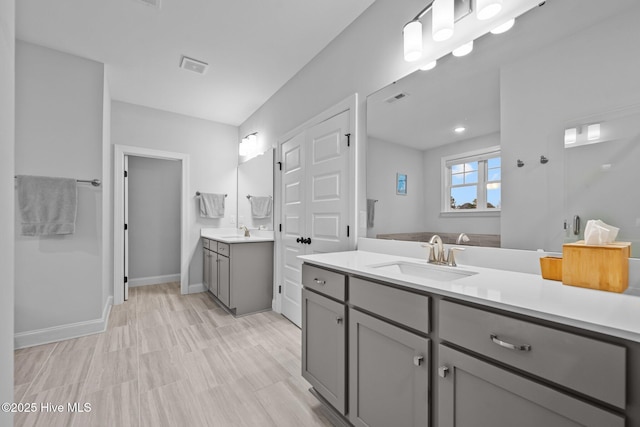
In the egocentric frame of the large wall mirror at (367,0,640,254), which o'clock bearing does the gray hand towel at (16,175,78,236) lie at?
The gray hand towel is roughly at 1 o'clock from the large wall mirror.

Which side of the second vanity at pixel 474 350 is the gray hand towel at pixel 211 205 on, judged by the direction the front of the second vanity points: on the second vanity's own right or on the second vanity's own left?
on the second vanity's own right

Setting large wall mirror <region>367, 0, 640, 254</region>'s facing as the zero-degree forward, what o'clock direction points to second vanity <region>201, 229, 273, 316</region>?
The second vanity is roughly at 2 o'clock from the large wall mirror.

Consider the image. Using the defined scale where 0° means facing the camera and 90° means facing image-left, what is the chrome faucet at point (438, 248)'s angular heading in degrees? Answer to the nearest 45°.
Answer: approximately 45°
